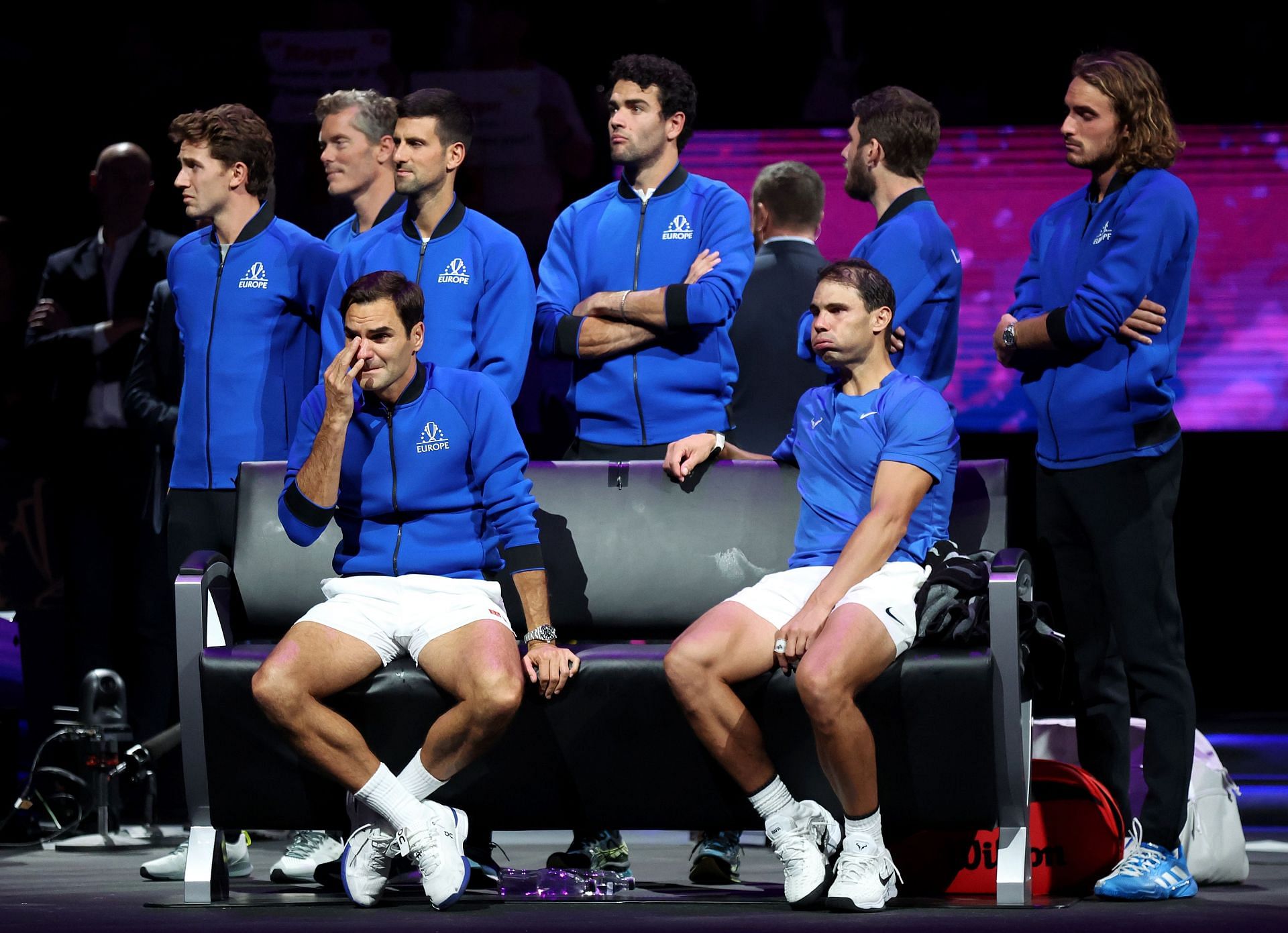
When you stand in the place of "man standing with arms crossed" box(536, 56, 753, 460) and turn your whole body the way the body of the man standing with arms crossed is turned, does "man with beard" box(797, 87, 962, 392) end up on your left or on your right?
on your left

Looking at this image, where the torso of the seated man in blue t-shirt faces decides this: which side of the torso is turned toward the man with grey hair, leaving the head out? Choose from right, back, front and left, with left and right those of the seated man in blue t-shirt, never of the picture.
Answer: right

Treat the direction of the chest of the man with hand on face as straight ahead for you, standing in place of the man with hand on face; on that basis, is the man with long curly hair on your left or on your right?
on your left

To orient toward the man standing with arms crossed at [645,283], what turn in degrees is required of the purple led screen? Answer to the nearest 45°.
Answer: approximately 45° to its right

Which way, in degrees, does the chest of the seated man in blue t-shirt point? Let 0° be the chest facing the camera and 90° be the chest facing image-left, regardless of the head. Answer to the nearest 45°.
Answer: approximately 45°

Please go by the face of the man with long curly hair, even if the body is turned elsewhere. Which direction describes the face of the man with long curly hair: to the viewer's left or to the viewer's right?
to the viewer's left

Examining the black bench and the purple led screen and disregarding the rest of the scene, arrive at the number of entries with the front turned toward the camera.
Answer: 2

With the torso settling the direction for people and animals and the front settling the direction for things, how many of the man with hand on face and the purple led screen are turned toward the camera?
2

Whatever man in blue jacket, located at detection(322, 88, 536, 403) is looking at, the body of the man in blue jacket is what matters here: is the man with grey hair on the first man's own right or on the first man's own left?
on the first man's own right

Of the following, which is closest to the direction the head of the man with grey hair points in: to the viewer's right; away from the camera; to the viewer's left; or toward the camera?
to the viewer's left

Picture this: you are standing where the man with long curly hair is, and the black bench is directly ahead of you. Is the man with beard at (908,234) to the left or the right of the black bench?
right

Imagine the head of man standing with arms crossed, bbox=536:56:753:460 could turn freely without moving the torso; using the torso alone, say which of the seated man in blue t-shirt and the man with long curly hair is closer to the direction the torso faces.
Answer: the seated man in blue t-shirt

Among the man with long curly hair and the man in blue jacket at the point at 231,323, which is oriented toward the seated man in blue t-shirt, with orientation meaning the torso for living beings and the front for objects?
the man with long curly hair
